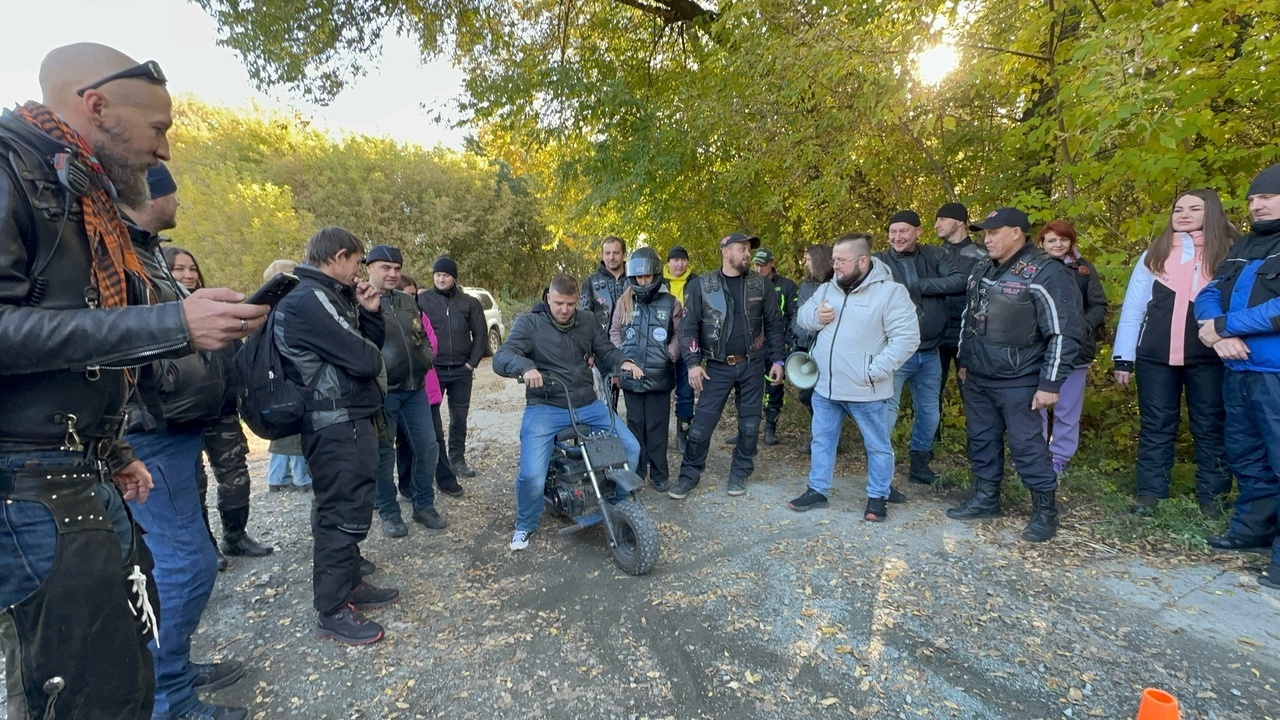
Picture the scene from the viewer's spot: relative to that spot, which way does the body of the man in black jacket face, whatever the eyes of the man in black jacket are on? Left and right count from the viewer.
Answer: facing to the right of the viewer

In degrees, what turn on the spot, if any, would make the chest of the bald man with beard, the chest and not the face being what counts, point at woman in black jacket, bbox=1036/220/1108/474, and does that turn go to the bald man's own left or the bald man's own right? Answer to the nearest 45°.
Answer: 0° — they already face them

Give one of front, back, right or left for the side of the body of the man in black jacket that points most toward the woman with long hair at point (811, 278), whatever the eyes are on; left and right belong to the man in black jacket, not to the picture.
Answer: front

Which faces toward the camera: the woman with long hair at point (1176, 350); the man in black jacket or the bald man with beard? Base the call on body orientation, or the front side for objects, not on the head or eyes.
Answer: the woman with long hair

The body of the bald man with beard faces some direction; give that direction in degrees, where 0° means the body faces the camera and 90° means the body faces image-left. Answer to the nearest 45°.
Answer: approximately 270°

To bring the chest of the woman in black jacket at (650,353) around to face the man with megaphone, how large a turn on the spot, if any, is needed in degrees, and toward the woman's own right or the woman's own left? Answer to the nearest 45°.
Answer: approximately 45° to the woman's own left

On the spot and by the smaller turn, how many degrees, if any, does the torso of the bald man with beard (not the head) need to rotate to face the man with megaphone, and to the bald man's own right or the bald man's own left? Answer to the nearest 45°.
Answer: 0° — they already face them

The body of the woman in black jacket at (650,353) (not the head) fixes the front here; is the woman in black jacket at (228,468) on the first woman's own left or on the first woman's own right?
on the first woman's own right

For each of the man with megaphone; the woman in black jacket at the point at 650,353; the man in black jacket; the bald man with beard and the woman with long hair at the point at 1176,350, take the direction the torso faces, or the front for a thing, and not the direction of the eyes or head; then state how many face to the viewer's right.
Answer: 2

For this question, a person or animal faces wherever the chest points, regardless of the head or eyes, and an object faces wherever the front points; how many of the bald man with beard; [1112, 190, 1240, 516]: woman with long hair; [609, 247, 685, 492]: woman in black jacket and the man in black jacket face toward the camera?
2
